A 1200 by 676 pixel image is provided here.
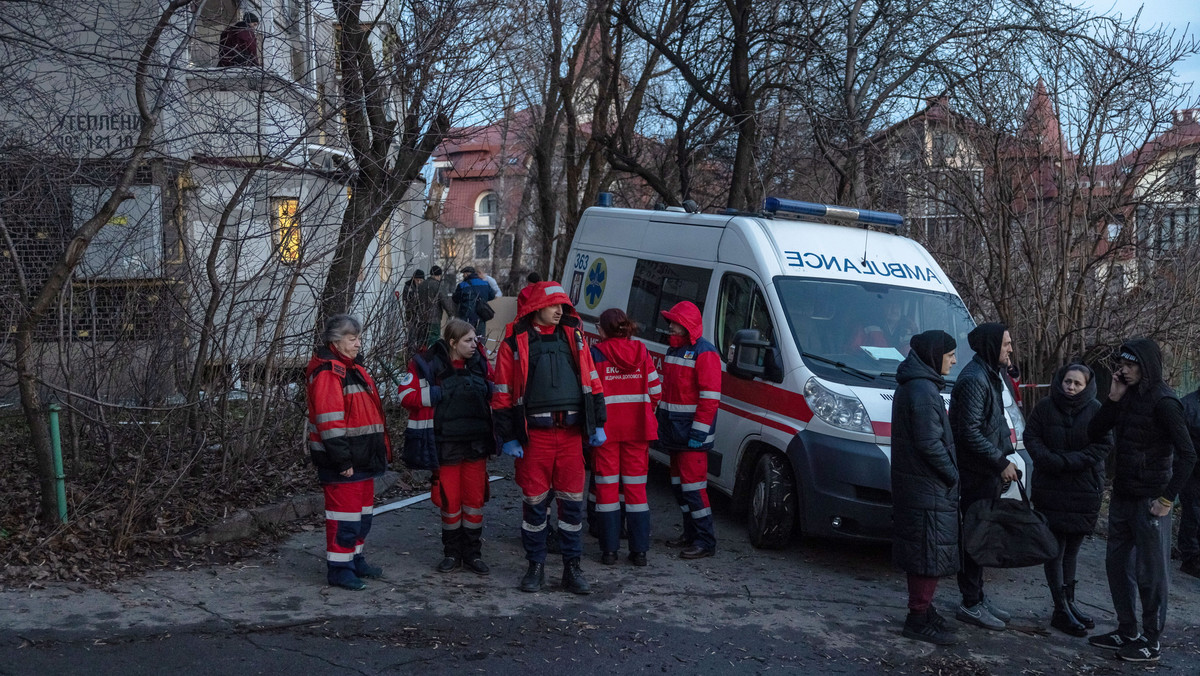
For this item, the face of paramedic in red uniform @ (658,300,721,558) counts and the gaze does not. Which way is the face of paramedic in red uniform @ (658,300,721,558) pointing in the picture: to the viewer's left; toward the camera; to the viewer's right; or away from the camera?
to the viewer's left

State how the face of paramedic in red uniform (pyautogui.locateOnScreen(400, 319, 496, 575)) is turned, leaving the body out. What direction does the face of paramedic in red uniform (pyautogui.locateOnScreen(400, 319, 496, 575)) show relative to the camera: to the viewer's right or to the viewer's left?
to the viewer's right

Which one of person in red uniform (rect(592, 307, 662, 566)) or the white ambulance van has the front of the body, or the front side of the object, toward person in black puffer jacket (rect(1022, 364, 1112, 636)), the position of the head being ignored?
the white ambulance van

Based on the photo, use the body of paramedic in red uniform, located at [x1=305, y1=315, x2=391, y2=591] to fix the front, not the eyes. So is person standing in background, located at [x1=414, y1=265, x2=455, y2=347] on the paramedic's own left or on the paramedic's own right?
on the paramedic's own left

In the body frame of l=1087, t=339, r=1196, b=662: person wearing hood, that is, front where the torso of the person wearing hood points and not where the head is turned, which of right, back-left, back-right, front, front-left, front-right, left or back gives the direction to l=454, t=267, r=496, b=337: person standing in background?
right

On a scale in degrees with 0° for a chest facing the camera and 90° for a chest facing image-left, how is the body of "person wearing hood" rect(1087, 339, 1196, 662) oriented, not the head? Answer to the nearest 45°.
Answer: approximately 45°

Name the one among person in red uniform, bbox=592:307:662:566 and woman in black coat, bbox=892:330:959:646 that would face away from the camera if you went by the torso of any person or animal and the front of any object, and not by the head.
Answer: the person in red uniform

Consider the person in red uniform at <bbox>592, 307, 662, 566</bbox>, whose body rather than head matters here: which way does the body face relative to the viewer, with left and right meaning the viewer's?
facing away from the viewer

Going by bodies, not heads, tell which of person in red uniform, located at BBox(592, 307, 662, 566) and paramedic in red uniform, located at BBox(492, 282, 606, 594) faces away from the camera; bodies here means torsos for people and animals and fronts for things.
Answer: the person in red uniform
